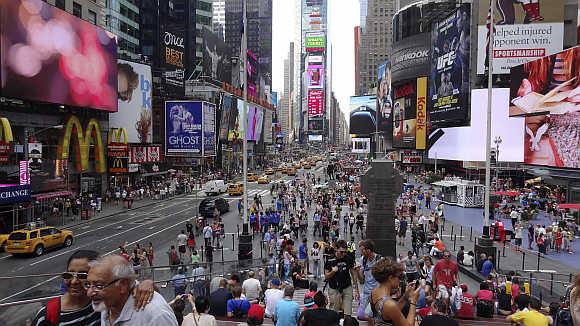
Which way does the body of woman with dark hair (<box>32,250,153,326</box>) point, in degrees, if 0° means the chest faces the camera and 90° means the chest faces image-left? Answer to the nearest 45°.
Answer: approximately 0°

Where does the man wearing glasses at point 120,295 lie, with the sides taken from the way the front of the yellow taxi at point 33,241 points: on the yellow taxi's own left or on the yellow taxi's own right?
on the yellow taxi's own right

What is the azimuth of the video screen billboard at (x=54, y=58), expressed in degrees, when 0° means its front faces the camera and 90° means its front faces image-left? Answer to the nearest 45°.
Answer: approximately 315°

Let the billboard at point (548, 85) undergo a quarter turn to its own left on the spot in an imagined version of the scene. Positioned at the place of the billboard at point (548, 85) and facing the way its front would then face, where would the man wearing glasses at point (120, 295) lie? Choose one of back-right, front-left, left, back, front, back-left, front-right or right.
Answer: front-right

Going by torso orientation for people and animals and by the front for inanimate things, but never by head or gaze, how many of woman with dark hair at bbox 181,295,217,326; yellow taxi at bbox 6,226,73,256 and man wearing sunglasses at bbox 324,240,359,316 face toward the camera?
1

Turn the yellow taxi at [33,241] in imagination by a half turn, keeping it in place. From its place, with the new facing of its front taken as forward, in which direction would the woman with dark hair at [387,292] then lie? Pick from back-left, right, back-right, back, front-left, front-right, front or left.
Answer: front-left

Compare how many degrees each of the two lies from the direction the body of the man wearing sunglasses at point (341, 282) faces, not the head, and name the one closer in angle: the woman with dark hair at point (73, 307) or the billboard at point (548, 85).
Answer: the woman with dark hair

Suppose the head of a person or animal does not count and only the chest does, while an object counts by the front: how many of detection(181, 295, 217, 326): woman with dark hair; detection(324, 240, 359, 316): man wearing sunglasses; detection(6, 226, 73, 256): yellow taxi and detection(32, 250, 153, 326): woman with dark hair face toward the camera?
2

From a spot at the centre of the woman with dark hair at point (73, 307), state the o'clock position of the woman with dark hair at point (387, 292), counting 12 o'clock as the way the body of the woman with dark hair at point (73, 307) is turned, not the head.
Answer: the woman with dark hair at point (387, 292) is roughly at 9 o'clock from the woman with dark hair at point (73, 307).

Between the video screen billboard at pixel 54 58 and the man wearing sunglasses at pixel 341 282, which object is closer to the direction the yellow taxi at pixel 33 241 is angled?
the video screen billboard

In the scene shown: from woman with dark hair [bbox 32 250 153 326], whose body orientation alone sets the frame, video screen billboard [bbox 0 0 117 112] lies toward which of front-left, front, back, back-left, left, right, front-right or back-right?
back

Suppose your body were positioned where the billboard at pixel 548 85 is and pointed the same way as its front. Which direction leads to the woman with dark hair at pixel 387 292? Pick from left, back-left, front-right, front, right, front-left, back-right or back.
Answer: front-left

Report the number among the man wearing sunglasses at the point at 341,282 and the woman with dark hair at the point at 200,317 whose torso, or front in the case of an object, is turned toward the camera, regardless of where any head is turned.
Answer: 1

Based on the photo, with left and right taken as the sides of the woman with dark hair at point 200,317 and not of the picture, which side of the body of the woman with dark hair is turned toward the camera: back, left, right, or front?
back

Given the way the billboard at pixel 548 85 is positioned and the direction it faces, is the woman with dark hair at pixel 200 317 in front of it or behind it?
in front

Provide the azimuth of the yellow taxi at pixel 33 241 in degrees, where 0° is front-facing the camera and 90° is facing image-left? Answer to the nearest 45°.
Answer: approximately 225°

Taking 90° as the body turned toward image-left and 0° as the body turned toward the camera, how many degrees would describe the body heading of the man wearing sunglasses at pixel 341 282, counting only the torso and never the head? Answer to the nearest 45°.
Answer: approximately 0°
